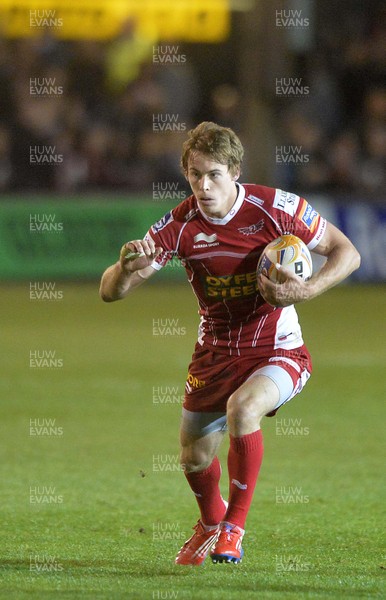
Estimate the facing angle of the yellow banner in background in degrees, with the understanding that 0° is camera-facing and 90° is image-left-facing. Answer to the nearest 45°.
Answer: approximately 0°

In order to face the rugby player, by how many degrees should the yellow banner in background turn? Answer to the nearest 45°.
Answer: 0° — it already faces them
